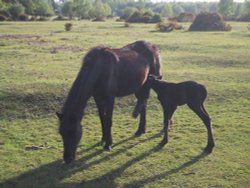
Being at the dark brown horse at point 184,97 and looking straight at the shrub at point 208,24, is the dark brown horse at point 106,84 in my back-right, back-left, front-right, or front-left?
back-left

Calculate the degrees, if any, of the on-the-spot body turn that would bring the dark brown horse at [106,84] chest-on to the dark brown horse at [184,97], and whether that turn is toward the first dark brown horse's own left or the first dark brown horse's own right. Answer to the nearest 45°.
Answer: approximately 135° to the first dark brown horse's own left

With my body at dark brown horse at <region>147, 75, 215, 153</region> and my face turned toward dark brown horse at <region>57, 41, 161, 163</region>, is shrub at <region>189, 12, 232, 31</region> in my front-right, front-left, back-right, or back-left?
back-right

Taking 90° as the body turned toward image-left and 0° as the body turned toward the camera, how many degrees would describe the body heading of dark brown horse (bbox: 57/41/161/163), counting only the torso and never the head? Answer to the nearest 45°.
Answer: approximately 45°

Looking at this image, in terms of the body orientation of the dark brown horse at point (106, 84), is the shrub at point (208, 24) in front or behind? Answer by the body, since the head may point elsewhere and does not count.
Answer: behind
